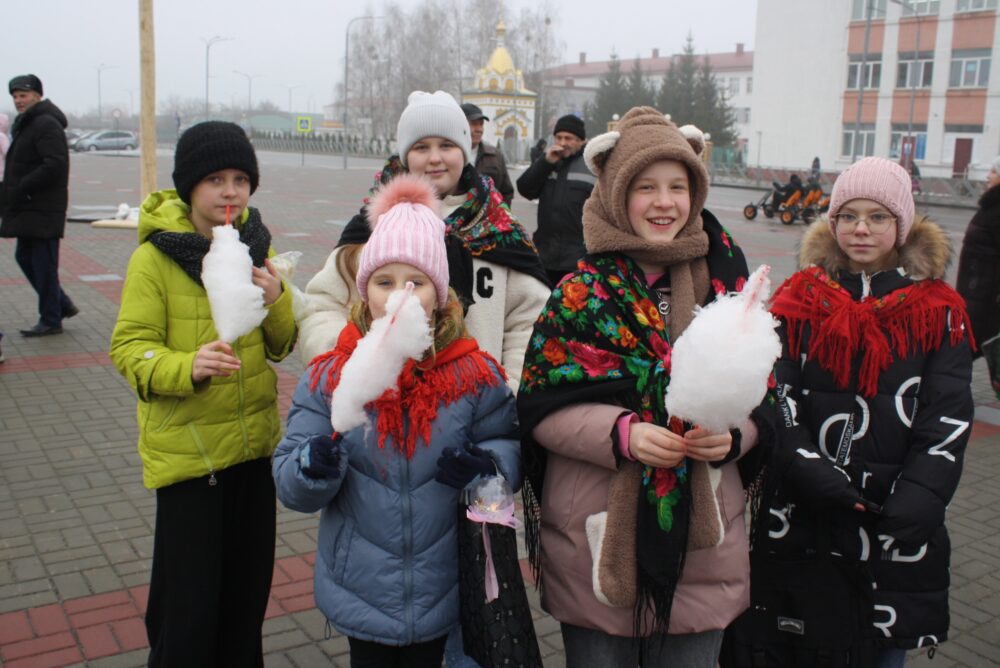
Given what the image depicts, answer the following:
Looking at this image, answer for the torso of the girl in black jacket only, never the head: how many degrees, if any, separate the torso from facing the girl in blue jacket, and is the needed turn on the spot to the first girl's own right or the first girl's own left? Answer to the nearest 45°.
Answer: approximately 45° to the first girl's own right

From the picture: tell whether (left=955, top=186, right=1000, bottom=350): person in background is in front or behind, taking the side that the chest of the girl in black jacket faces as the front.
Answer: behind

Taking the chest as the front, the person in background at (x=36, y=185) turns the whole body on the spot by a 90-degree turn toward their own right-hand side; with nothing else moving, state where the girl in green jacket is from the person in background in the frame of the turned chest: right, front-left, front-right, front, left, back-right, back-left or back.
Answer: back

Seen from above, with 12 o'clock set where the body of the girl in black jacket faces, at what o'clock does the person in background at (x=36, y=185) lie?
The person in background is roughly at 4 o'clock from the girl in black jacket.

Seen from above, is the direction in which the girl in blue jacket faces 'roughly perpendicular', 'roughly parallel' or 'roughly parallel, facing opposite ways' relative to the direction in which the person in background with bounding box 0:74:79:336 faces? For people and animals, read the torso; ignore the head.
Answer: roughly perpendicular

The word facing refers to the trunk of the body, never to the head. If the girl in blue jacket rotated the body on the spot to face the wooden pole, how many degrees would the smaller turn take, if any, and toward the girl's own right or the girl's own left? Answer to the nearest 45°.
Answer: approximately 180°

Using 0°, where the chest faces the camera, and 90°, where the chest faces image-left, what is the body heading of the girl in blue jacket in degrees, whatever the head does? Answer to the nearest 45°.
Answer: approximately 0°

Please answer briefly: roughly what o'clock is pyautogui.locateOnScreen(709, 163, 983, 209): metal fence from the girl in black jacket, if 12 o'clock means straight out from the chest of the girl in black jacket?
The metal fence is roughly at 6 o'clock from the girl in black jacket.

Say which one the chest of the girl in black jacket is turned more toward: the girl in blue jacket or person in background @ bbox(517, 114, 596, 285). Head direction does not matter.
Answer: the girl in blue jacket
